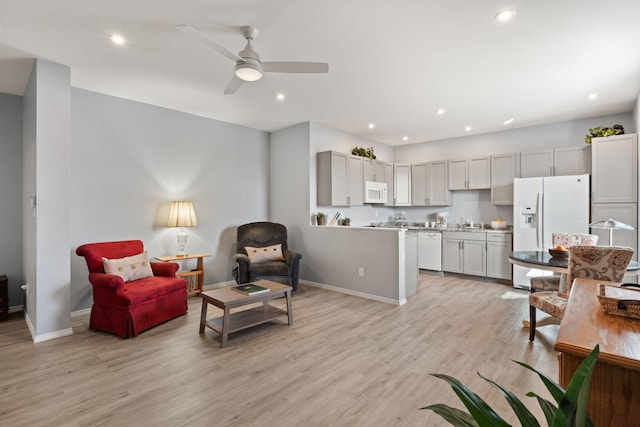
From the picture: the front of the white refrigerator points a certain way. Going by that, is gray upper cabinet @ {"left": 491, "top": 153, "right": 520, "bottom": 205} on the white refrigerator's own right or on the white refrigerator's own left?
on the white refrigerator's own right

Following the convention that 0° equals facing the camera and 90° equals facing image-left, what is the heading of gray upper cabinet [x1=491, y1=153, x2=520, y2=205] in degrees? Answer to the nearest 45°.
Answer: approximately 0°

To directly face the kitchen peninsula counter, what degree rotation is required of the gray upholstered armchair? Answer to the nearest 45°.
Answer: approximately 90° to its left

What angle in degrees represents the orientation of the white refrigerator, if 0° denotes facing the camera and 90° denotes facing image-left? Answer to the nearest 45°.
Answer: approximately 0°

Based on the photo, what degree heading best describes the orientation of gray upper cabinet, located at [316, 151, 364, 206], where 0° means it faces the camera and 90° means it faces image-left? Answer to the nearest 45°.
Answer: approximately 315°
